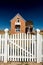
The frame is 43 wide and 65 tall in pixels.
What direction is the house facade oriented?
toward the camera

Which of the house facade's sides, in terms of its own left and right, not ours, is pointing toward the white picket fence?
front
